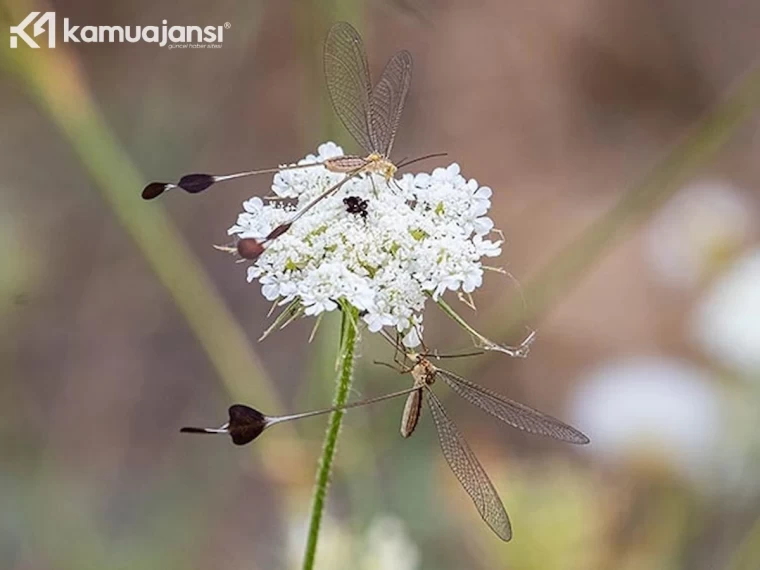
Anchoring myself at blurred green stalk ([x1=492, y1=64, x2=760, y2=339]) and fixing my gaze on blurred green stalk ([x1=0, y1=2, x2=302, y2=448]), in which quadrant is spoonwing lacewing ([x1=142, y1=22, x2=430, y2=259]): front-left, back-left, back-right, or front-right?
front-left

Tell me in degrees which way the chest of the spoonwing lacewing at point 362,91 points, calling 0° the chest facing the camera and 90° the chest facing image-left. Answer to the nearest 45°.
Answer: approximately 270°

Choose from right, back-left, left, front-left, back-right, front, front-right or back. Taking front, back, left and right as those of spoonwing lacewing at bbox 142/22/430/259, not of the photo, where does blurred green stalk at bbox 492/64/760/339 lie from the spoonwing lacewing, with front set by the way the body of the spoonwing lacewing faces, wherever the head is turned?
front-left
